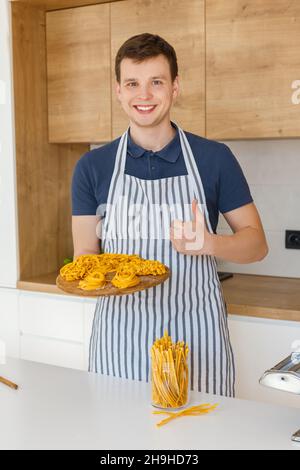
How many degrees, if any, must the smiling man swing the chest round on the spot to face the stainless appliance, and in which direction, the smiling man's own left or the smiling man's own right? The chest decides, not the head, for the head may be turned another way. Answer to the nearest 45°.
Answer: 0° — they already face it

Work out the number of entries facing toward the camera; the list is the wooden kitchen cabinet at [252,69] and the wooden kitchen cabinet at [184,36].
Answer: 2

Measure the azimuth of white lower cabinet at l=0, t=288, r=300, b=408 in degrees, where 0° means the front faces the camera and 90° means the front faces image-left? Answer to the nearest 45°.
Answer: approximately 0°

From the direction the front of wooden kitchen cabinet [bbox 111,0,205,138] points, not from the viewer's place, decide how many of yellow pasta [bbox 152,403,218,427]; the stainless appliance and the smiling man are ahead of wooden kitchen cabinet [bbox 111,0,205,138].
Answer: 3

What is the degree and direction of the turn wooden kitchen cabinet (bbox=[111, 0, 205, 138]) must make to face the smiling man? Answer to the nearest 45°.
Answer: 0° — it already faces them

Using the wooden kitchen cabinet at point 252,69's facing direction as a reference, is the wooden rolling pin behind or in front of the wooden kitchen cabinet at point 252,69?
in front

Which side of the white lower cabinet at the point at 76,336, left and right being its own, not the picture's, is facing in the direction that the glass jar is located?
front

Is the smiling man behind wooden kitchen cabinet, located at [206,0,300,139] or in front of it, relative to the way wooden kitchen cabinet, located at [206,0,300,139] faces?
in front

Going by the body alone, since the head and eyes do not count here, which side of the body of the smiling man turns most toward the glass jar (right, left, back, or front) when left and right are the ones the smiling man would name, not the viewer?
front
